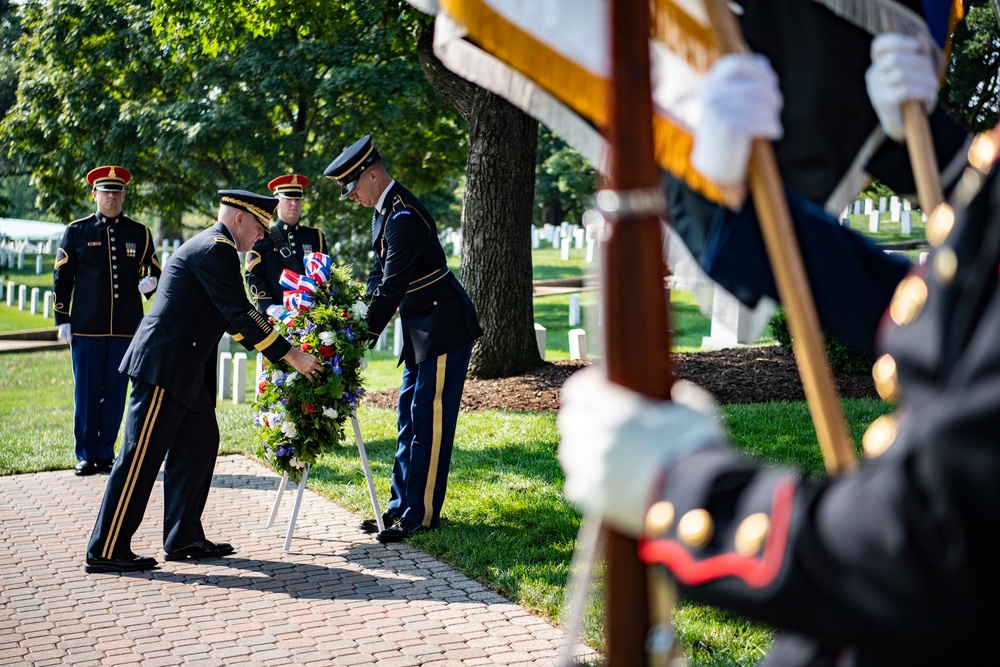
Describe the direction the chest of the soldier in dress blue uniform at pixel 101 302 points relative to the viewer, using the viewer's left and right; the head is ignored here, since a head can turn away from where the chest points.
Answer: facing the viewer

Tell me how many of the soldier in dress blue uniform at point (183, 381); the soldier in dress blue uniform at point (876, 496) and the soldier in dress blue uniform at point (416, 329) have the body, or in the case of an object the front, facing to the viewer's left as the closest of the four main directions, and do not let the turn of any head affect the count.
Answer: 2

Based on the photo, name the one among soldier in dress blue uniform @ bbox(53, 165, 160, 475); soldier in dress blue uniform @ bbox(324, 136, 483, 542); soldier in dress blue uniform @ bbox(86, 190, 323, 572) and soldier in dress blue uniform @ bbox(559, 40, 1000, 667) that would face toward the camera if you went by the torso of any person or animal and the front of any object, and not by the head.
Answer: soldier in dress blue uniform @ bbox(53, 165, 160, 475)

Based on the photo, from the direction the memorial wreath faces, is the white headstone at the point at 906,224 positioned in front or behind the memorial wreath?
behind

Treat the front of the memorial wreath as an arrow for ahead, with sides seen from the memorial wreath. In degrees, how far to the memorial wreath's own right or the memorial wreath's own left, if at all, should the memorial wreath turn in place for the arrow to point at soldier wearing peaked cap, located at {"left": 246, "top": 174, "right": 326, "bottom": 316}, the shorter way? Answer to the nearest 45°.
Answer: approximately 135° to the memorial wreath's own right

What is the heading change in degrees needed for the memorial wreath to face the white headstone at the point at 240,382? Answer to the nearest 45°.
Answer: approximately 135° to its right

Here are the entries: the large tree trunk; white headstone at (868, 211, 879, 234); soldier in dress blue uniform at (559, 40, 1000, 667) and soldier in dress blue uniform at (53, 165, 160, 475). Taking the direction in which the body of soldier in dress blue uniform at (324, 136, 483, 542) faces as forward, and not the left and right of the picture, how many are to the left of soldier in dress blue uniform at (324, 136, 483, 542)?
1

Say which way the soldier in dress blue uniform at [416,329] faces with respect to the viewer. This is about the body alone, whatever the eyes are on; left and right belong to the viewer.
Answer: facing to the left of the viewer

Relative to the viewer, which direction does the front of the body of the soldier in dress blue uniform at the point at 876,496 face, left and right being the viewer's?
facing to the left of the viewer

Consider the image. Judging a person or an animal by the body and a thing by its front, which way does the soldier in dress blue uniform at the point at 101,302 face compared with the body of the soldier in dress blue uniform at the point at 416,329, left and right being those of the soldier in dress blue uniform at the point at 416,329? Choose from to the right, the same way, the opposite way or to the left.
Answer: to the left

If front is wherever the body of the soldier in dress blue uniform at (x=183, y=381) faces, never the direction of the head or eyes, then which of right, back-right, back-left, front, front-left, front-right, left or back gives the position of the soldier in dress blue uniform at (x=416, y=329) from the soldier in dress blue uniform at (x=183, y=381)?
front

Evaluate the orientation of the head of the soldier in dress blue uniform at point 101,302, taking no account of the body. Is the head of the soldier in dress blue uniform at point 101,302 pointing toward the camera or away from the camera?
toward the camera

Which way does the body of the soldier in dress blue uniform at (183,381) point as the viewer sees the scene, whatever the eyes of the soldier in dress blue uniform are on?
to the viewer's right

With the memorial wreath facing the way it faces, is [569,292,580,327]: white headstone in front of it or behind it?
behind

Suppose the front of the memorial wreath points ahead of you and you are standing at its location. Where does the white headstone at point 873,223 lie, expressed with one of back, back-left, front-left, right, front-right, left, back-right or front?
back

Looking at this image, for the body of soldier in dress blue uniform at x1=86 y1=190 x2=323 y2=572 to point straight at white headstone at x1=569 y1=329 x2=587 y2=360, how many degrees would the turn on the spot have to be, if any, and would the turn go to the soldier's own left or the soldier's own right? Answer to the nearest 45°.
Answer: approximately 45° to the soldier's own left

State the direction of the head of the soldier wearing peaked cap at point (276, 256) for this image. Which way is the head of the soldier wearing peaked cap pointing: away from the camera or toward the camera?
toward the camera

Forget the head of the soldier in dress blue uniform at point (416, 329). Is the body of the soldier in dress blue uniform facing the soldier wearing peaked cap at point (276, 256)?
no
